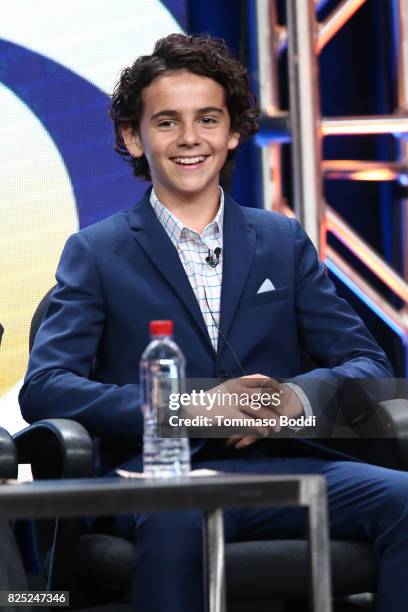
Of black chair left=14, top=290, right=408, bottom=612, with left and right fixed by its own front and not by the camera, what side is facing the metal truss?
back

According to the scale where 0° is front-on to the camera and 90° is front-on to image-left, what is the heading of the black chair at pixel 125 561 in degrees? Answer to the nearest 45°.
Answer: approximately 0°
